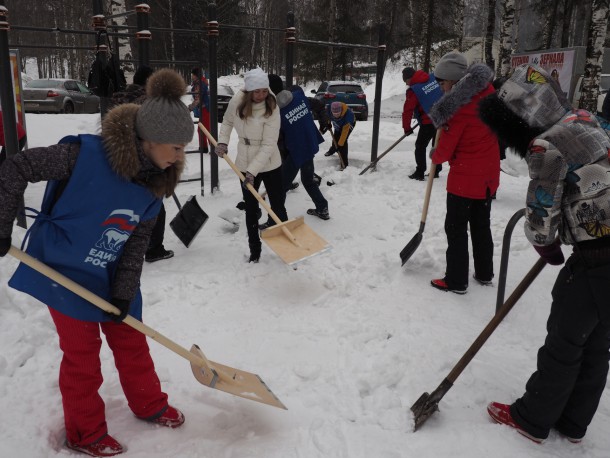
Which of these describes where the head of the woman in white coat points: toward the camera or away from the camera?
toward the camera

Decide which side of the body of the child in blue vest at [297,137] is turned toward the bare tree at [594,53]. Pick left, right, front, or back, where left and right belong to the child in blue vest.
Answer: right

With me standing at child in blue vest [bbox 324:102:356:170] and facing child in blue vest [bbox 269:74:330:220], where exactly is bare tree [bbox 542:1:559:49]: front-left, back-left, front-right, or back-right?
back-left

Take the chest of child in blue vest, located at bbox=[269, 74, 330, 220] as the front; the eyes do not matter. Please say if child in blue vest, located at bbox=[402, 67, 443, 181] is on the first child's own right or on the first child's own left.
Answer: on the first child's own right

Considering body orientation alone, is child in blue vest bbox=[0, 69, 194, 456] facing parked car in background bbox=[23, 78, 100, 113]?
no

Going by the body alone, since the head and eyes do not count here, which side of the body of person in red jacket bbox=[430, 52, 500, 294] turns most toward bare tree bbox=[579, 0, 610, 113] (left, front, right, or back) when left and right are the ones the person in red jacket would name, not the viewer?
right

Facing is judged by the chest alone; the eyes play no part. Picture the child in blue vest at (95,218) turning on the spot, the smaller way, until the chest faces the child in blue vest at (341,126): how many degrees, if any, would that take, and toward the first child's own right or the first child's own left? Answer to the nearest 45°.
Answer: approximately 90° to the first child's own left

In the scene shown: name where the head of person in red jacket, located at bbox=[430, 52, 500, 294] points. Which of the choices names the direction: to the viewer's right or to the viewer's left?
to the viewer's left

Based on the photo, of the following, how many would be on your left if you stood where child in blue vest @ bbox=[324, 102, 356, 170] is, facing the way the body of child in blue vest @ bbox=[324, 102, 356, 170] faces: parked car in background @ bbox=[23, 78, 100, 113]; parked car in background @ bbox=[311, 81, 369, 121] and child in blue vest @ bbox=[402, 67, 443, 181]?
1

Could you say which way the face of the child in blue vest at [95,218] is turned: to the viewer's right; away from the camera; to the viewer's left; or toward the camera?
to the viewer's right

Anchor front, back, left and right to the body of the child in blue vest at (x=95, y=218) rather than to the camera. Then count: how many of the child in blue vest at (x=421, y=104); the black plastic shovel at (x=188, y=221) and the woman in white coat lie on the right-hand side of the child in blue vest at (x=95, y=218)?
0

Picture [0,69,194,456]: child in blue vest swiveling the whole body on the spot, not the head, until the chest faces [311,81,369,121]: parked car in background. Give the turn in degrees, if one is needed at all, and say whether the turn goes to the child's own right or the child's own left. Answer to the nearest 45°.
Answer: approximately 90° to the child's own left
